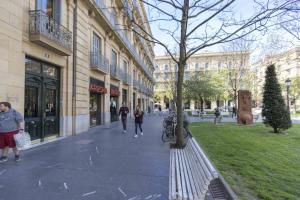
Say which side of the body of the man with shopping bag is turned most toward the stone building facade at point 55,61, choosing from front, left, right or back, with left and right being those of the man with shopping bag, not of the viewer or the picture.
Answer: back

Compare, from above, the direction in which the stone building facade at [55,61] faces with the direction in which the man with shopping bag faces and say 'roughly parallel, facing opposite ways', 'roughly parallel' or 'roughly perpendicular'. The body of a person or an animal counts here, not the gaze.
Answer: roughly perpendicular

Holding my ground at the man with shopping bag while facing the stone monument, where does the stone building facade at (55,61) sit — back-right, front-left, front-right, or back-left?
front-left

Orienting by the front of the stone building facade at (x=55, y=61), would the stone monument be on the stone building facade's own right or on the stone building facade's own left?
on the stone building facade's own left

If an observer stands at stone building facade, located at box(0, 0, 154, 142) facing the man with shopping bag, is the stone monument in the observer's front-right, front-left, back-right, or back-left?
back-left

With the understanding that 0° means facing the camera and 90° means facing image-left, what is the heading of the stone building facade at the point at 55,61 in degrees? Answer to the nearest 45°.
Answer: approximately 315°

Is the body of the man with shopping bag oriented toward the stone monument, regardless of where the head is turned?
no

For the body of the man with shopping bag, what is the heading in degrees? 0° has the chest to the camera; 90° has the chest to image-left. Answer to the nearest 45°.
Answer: approximately 45°

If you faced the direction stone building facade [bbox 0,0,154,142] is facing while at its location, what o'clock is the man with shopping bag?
The man with shopping bag is roughly at 2 o'clock from the stone building facade.

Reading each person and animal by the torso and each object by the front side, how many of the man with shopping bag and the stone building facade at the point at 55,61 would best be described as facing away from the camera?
0
